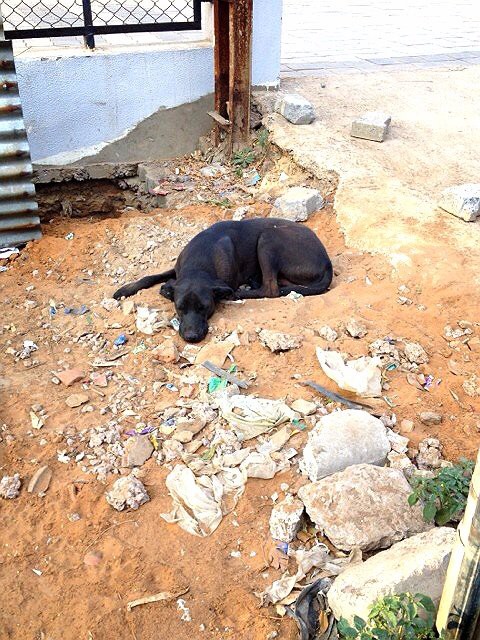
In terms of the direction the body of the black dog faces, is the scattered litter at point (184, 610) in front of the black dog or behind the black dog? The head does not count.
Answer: in front

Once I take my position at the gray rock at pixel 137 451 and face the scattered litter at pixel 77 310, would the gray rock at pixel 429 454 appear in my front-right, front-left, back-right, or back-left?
back-right

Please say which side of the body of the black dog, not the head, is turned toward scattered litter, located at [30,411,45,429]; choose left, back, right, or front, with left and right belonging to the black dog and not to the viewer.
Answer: front

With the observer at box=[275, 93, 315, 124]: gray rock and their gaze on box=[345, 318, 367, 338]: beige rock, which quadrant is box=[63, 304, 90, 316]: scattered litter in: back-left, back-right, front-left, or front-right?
front-right

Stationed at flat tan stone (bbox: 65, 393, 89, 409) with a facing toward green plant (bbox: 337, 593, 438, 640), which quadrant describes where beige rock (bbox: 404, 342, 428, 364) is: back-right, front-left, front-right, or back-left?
front-left

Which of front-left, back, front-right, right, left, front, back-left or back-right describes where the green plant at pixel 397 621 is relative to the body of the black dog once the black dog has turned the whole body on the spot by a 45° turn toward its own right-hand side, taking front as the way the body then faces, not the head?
left

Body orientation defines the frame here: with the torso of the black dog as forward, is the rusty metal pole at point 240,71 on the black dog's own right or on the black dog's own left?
on the black dog's own right

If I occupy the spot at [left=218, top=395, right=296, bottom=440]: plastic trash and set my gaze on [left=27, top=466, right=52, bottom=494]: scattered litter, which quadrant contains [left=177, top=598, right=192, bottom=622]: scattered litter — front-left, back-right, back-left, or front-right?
front-left

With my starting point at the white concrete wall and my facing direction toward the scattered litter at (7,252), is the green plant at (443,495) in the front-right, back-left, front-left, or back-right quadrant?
front-left

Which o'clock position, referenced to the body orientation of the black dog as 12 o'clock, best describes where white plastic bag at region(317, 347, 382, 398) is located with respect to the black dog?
The white plastic bag is roughly at 10 o'clock from the black dog.

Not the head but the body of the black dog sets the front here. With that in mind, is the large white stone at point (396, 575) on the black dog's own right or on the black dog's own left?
on the black dog's own left

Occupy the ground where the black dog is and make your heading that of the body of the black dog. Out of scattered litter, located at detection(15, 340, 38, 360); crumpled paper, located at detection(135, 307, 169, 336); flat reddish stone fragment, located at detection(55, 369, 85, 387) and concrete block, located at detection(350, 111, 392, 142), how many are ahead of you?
3

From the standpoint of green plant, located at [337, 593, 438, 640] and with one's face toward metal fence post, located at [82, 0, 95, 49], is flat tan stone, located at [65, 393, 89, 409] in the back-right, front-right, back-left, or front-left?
front-left

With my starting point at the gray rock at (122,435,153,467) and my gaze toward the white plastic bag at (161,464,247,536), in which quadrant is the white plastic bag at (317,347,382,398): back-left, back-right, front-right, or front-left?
front-left

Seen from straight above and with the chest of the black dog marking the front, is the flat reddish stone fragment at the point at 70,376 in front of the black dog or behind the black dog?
in front

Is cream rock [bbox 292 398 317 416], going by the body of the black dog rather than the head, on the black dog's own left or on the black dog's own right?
on the black dog's own left

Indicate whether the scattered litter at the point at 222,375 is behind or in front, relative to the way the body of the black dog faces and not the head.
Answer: in front

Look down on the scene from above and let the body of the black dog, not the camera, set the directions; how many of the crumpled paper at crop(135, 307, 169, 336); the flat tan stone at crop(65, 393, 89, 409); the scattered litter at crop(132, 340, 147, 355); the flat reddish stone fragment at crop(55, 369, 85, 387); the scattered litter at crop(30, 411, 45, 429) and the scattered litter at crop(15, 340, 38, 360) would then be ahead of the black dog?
6

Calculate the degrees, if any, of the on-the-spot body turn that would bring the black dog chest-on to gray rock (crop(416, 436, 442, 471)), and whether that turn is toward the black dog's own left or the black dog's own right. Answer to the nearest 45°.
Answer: approximately 45° to the black dog's own left

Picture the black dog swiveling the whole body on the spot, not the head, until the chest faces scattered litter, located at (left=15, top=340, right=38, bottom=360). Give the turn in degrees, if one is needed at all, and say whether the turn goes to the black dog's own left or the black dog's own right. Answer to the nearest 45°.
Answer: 0° — it already faces it

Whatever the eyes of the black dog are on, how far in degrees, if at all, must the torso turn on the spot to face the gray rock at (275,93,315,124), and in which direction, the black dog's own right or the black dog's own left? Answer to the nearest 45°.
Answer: approximately 135° to the black dog's own right

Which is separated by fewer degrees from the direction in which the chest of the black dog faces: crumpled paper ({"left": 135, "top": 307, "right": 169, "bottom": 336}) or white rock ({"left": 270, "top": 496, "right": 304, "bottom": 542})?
the crumpled paper
